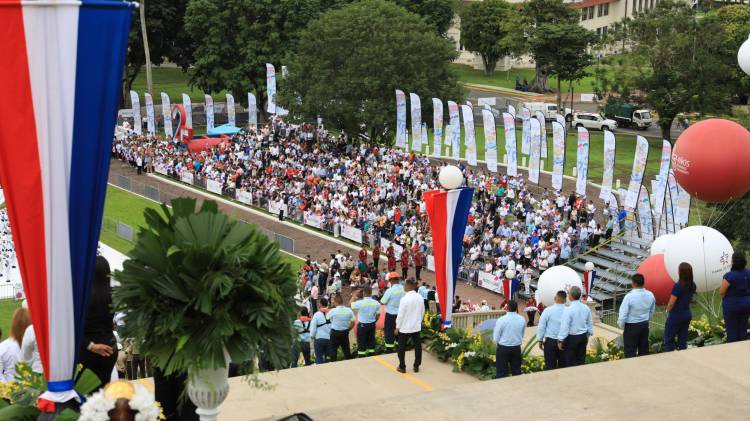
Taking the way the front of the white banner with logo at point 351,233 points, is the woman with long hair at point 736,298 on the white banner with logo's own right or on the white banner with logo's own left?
on the white banner with logo's own left

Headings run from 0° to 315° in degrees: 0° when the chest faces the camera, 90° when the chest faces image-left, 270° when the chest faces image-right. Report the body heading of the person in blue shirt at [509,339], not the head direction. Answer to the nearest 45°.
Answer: approximately 180°

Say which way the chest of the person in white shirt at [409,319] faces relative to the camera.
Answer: away from the camera

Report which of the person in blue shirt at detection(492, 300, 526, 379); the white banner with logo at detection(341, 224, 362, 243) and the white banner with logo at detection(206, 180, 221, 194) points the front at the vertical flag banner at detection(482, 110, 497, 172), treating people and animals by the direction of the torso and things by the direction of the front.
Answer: the person in blue shirt

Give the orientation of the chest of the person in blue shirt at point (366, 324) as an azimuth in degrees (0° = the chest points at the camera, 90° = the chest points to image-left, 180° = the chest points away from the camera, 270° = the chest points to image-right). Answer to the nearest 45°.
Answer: approximately 180°

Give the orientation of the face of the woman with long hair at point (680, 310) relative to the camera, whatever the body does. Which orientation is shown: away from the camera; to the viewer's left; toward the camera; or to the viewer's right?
away from the camera

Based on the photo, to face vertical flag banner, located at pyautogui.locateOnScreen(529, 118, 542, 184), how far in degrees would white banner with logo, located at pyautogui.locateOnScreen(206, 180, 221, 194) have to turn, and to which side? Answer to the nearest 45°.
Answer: approximately 90° to its left

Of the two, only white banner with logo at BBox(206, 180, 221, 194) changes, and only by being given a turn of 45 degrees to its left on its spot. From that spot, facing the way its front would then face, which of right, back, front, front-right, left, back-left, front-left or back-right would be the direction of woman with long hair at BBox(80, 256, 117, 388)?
front

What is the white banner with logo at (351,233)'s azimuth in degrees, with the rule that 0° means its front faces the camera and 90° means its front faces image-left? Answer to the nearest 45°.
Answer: approximately 45°

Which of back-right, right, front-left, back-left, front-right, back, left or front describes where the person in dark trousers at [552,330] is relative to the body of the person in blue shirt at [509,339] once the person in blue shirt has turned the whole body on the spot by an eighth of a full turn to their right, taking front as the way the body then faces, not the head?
front

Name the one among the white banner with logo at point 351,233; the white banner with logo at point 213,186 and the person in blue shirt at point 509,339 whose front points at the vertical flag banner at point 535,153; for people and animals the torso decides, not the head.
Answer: the person in blue shirt

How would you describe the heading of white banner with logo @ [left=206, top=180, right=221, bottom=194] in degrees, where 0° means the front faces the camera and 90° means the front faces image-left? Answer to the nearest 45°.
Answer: approximately 45°

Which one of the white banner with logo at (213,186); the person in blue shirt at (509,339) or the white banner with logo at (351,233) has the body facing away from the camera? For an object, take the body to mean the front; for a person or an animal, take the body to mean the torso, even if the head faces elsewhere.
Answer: the person in blue shirt

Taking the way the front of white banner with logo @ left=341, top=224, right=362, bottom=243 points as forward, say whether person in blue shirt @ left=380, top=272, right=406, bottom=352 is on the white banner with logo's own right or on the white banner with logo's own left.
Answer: on the white banner with logo's own left

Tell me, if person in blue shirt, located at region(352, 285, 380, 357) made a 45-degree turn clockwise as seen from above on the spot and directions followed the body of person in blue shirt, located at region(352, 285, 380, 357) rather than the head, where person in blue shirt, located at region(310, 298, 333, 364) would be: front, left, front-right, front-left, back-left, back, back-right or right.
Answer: back-left

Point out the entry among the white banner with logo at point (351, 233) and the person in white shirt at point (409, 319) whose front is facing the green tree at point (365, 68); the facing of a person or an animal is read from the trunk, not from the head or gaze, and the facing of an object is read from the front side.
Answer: the person in white shirt

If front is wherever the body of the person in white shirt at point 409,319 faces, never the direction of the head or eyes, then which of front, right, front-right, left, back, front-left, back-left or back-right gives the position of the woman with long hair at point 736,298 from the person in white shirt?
right

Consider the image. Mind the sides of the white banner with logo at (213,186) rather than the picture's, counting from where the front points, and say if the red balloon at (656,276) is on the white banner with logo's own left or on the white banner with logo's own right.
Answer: on the white banner with logo's own left

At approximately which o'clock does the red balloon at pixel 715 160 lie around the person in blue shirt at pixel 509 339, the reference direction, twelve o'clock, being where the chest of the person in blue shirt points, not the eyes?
The red balloon is roughly at 1 o'clock from the person in blue shirt.
